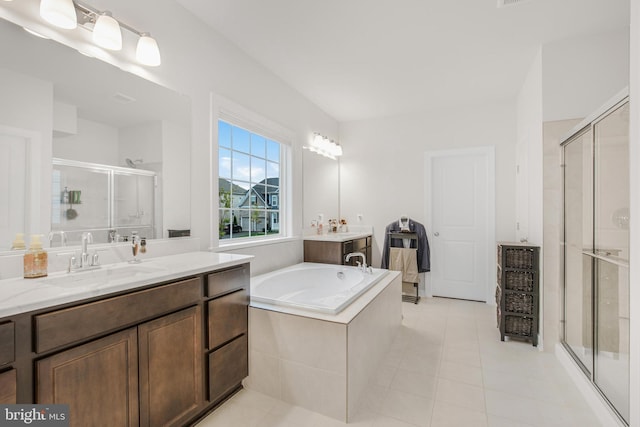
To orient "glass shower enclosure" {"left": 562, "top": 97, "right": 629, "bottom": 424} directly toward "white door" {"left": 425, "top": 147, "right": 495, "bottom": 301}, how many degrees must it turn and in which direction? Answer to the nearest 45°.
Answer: approximately 45° to its right

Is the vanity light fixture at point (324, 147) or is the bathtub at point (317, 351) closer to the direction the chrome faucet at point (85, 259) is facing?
the bathtub

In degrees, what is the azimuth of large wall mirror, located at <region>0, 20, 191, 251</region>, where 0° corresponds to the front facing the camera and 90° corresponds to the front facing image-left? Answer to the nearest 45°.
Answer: approximately 315°

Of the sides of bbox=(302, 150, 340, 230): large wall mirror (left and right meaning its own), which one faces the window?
right

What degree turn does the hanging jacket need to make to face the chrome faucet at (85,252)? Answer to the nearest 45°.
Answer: approximately 45° to its right

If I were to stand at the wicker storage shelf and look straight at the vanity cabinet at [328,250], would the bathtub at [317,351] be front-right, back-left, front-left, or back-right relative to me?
front-left

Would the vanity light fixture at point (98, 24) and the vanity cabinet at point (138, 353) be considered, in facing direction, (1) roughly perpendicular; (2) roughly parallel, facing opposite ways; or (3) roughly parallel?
roughly parallel

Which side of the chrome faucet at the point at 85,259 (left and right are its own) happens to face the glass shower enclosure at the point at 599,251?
front

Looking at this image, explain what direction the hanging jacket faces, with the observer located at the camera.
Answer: facing the viewer

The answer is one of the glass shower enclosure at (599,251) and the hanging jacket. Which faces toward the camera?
the hanging jacket
